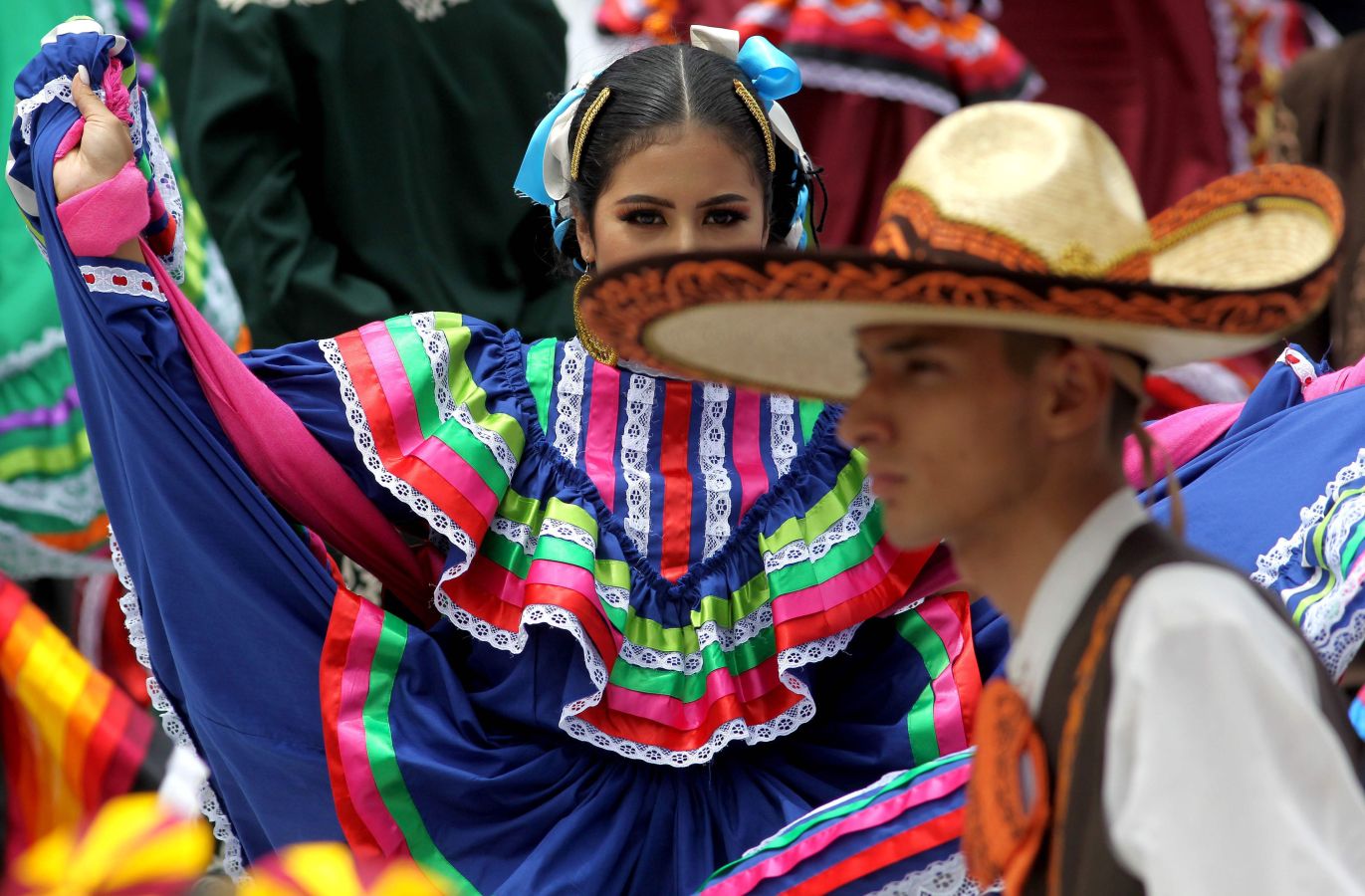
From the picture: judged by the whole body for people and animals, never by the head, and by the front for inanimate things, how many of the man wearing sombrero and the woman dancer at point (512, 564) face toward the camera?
1

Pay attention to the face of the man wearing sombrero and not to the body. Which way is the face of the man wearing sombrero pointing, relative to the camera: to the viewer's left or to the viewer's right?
to the viewer's left

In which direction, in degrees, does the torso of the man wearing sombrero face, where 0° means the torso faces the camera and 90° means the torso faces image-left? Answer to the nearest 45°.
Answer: approximately 90°

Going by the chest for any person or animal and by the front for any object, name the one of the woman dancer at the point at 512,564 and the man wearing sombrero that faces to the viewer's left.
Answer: the man wearing sombrero

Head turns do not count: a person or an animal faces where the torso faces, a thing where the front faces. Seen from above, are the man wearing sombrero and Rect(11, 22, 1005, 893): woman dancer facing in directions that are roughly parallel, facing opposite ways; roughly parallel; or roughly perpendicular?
roughly perpendicular

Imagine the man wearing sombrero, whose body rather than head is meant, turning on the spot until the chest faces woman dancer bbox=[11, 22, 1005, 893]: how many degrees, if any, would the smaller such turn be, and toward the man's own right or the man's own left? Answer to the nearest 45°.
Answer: approximately 45° to the man's own right

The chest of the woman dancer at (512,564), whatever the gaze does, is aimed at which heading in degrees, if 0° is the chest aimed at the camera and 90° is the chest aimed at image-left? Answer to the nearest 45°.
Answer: approximately 0°

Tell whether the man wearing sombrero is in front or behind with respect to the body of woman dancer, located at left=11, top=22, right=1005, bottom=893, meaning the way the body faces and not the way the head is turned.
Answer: in front
